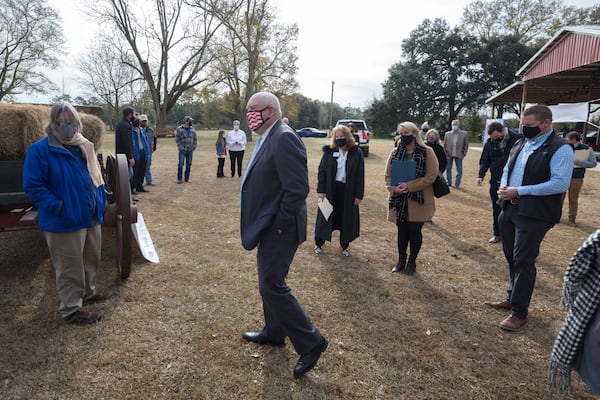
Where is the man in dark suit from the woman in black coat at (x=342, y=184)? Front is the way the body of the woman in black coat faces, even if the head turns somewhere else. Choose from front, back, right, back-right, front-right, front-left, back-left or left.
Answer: front

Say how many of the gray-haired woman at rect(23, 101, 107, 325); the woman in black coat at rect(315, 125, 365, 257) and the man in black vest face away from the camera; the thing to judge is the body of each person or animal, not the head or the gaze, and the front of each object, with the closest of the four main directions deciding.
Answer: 0

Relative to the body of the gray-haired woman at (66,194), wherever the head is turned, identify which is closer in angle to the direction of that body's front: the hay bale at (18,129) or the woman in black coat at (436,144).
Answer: the woman in black coat

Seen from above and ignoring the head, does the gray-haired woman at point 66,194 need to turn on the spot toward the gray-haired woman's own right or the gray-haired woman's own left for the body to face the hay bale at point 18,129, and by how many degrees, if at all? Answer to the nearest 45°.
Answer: approximately 135° to the gray-haired woman's own left

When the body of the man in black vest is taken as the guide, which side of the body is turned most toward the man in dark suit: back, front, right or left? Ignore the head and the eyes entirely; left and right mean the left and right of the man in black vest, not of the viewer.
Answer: front

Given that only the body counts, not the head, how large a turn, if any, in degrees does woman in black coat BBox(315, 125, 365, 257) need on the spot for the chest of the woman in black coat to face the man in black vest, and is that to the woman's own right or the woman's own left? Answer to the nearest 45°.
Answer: approximately 45° to the woman's own left

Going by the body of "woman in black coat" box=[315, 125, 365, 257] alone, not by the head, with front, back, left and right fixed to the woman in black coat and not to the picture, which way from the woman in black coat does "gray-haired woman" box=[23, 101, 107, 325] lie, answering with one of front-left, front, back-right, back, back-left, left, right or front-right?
front-right

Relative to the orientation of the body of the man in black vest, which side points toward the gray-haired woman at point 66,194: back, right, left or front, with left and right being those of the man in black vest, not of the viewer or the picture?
front

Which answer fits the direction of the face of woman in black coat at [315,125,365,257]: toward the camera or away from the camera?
toward the camera

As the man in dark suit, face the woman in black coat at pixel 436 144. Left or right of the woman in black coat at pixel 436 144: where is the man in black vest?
right

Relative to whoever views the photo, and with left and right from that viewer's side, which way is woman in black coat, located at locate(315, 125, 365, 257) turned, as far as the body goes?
facing the viewer

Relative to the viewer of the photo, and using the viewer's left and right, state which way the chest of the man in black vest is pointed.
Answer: facing the viewer and to the left of the viewer
